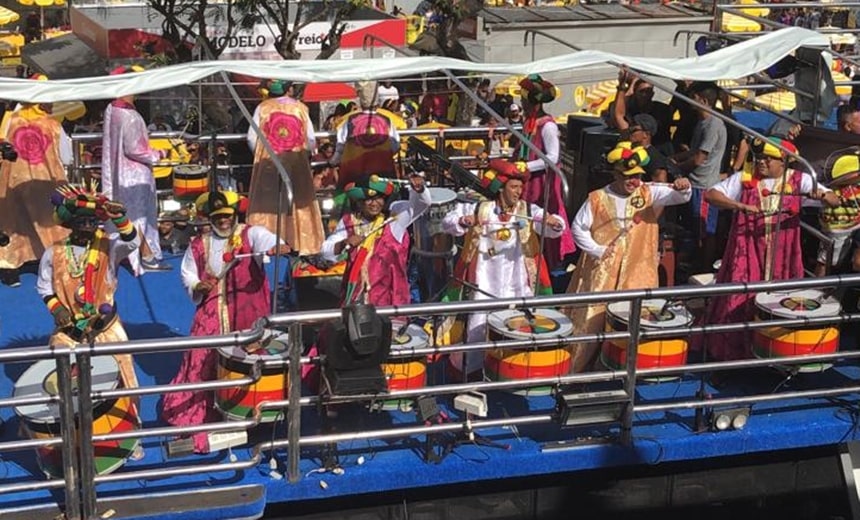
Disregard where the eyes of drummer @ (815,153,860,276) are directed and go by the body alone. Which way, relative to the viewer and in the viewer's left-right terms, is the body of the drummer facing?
facing the viewer

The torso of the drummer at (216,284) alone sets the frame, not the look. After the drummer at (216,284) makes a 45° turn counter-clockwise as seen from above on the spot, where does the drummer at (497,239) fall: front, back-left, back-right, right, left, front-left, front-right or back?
front-left

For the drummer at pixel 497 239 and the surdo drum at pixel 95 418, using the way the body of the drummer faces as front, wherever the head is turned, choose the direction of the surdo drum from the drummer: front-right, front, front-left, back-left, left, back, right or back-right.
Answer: front-right

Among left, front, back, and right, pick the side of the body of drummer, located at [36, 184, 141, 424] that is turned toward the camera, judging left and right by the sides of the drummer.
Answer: front

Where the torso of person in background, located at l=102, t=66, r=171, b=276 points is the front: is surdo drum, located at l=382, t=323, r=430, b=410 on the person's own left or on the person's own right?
on the person's own right

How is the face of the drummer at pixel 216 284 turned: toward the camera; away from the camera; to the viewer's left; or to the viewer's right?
toward the camera

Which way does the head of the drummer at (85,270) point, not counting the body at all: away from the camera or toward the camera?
toward the camera

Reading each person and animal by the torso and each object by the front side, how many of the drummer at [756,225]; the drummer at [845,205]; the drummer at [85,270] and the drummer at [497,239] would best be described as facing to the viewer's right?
0

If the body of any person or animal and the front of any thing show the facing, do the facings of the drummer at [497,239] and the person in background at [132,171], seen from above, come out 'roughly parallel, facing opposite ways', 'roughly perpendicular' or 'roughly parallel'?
roughly perpendicular

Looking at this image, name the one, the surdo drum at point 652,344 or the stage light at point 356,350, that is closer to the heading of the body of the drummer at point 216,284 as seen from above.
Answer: the stage light

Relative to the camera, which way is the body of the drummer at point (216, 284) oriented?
toward the camera

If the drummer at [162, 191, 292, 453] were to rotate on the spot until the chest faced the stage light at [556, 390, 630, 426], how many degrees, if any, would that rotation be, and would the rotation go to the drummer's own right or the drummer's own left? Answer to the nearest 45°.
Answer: approximately 45° to the drummer's own left
